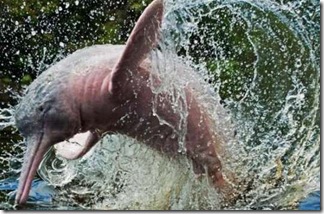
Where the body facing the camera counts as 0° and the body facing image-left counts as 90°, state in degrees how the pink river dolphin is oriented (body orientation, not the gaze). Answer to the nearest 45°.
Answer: approximately 90°
